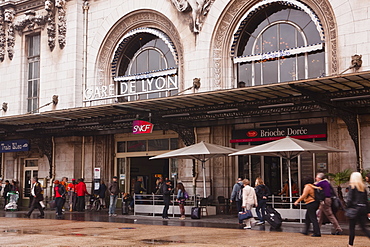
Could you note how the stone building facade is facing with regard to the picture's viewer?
facing the viewer and to the left of the viewer

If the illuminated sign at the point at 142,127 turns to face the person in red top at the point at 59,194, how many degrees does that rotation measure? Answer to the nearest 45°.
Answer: approximately 90° to its right

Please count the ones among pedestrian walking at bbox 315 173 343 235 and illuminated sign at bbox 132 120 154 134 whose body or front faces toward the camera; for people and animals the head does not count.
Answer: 1

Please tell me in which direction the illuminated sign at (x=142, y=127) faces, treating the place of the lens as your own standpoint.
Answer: facing the viewer
